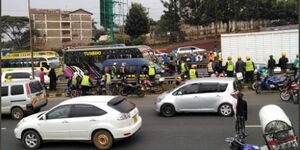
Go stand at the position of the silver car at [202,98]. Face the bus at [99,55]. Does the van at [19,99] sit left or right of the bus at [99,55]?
left

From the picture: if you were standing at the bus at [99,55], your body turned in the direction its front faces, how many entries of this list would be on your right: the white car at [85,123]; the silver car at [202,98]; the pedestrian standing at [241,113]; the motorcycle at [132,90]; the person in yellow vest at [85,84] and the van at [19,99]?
6

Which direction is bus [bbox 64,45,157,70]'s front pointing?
to the viewer's right

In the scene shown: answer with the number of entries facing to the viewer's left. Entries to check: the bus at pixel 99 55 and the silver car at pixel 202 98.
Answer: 1

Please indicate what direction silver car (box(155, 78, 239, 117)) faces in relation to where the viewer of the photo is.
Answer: facing to the left of the viewer

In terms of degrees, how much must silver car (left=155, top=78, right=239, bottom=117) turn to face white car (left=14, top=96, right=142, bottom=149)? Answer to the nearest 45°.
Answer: approximately 45° to its left

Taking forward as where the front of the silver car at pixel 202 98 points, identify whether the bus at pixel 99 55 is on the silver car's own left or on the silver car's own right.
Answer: on the silver car's own right

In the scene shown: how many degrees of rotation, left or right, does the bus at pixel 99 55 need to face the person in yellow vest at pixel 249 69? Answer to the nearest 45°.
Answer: approximately 45° to its right

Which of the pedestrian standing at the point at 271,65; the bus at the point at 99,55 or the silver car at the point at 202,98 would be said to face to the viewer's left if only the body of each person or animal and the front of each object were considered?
the silver car

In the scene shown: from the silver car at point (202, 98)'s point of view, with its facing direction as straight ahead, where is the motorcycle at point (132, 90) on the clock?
The motorcycle is roughly at 2 o'clock from the silver car.

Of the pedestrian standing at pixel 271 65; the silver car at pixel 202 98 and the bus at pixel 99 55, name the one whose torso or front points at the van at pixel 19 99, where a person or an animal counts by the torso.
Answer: the silver car
